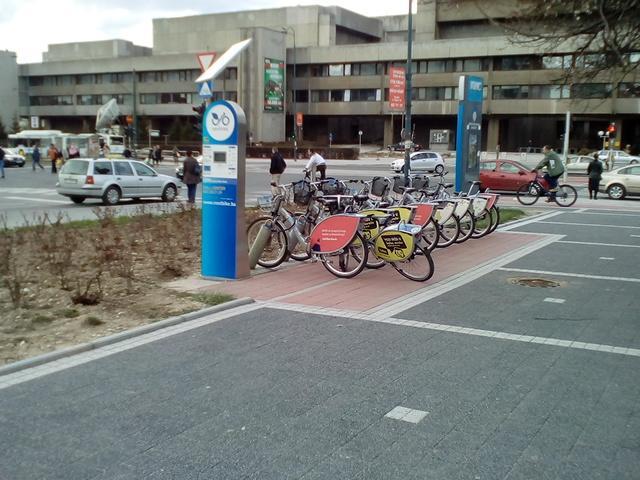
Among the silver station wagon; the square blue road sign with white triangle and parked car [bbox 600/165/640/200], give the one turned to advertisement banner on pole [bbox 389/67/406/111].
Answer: the silver station wagon

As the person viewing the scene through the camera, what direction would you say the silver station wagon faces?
facing away from the viewer and to the right of the viewer

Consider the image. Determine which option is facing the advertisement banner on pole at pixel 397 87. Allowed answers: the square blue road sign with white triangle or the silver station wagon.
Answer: the silver station wagon

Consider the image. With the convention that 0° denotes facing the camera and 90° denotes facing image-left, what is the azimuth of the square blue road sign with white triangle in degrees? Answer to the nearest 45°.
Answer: approximately 0°

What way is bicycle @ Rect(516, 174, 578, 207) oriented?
to the viewer's left

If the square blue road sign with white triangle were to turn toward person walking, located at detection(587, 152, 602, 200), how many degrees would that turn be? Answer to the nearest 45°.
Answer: approximately 135° to its left

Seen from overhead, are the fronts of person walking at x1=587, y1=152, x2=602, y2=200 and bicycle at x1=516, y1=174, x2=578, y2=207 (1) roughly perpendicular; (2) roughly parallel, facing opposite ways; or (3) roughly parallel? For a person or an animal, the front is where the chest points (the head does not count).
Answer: roughly perpendicular

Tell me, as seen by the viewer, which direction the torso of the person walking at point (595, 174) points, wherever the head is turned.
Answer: away from the camera

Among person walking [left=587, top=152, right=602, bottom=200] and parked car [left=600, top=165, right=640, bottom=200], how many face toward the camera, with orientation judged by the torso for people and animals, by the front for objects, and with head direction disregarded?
0

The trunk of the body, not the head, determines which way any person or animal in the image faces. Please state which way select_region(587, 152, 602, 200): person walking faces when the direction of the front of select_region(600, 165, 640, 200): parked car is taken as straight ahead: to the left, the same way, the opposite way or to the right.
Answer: to the left
